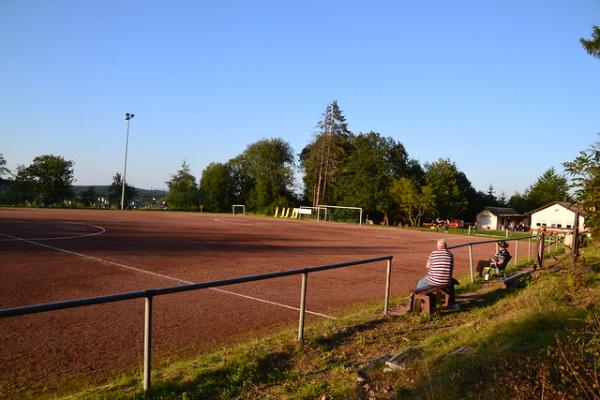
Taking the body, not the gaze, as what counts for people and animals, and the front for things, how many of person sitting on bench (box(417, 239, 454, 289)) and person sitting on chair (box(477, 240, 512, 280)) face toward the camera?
0

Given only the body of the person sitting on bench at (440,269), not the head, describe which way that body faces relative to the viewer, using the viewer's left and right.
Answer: facing away from the viewer and to the left of the viewer

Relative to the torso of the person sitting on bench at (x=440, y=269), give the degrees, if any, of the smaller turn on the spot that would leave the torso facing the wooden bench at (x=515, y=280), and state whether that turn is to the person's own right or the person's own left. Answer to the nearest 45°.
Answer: approximately 90° to the person's own right

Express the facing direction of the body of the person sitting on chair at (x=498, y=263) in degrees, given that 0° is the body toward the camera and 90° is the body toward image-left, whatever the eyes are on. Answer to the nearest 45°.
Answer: approximately 90°

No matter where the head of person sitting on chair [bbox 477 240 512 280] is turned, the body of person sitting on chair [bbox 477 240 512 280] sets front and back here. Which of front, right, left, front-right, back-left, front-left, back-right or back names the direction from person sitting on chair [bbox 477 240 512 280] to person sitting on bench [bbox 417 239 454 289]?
left

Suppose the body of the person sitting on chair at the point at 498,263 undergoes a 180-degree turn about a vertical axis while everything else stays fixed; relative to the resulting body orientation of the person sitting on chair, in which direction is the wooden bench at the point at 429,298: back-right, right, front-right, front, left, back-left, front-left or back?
right
